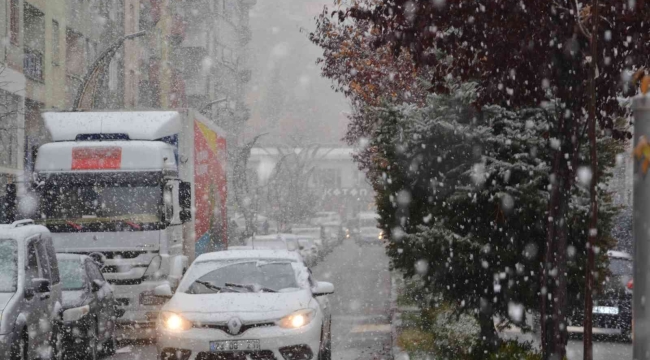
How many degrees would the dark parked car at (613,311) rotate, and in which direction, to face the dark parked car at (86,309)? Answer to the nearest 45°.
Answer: approximately 135° to its left

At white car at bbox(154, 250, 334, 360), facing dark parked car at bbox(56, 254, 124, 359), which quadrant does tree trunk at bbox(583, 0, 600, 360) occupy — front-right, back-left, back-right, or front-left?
back-left

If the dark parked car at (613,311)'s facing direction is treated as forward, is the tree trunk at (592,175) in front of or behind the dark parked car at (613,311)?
behind

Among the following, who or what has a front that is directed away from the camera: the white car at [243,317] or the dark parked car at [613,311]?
the dark parked car

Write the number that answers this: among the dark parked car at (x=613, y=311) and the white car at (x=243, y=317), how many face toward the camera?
1

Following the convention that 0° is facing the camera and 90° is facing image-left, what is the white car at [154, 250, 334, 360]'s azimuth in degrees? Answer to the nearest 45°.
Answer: approximately 0°

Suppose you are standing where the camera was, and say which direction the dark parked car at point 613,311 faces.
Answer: facing away from the viewer

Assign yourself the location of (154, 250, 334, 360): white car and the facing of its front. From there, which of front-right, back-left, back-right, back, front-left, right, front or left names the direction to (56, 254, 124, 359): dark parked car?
back-right
